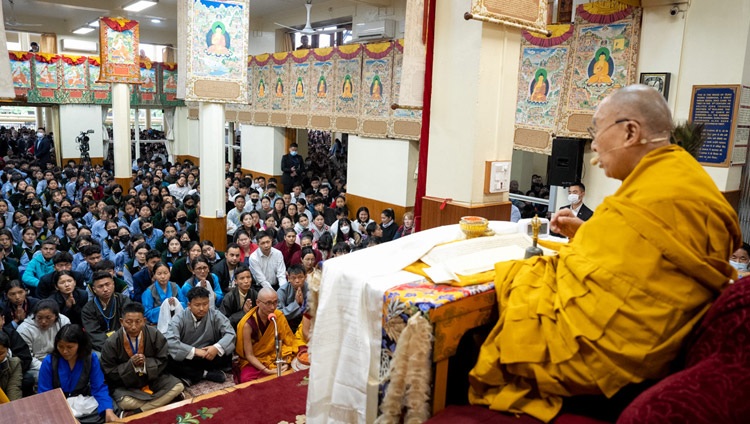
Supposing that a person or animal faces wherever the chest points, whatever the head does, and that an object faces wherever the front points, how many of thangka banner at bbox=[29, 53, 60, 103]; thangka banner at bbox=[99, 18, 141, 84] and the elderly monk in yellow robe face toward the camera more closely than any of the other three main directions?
2

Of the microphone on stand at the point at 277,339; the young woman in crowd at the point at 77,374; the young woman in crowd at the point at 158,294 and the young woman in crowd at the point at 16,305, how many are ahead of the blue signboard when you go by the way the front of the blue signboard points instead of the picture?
4

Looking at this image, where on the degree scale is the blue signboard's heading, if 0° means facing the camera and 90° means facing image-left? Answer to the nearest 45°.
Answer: approximately 45°

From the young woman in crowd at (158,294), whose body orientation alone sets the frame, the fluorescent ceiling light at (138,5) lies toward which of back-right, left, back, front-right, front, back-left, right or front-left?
back-left

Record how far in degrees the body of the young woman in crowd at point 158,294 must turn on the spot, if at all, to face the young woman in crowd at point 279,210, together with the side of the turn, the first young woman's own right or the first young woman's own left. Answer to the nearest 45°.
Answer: approximately 90° to the first young woman's own left

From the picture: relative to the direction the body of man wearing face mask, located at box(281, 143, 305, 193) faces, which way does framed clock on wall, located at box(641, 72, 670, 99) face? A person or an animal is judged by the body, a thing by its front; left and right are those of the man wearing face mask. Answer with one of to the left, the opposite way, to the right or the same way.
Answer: to the right

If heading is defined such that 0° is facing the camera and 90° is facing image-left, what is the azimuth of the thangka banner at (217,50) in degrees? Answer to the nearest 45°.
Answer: approximately 0°

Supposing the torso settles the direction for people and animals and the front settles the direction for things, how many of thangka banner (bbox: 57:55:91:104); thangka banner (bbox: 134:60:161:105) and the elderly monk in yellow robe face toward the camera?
2

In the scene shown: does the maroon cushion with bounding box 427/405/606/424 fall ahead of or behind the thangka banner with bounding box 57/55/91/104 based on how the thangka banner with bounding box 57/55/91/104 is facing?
ahead

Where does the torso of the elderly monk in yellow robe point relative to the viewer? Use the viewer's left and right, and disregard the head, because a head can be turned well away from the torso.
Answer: facing to the left of the viewer
